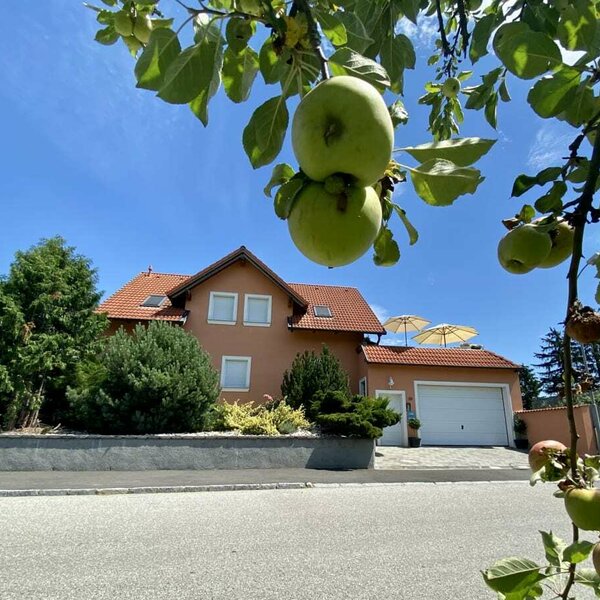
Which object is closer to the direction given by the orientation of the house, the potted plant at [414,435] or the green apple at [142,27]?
the green apple

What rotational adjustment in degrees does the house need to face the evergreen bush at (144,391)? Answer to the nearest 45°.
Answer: approximately 45° to its right

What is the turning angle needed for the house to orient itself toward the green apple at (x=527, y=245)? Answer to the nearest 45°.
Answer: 0° — it already faces it

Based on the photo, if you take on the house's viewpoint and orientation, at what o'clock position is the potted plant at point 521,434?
The potted plant is roughly at 9 o'clock from the house.

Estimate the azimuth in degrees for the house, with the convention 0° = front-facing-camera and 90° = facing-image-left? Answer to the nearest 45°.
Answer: approximately 0°

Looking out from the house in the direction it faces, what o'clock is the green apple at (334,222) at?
The green apple is roughly at 12 o'clock from the house.

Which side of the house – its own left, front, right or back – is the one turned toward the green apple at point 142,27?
front

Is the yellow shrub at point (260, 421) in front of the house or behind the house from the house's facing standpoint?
in front

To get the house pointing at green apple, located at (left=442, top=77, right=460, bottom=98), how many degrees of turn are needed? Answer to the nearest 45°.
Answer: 0° — it already faces it

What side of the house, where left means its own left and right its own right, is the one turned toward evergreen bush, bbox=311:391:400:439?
front

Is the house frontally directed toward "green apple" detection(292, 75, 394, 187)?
yes

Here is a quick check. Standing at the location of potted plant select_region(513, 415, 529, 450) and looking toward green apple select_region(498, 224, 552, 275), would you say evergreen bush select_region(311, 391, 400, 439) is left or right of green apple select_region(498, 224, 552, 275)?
right
